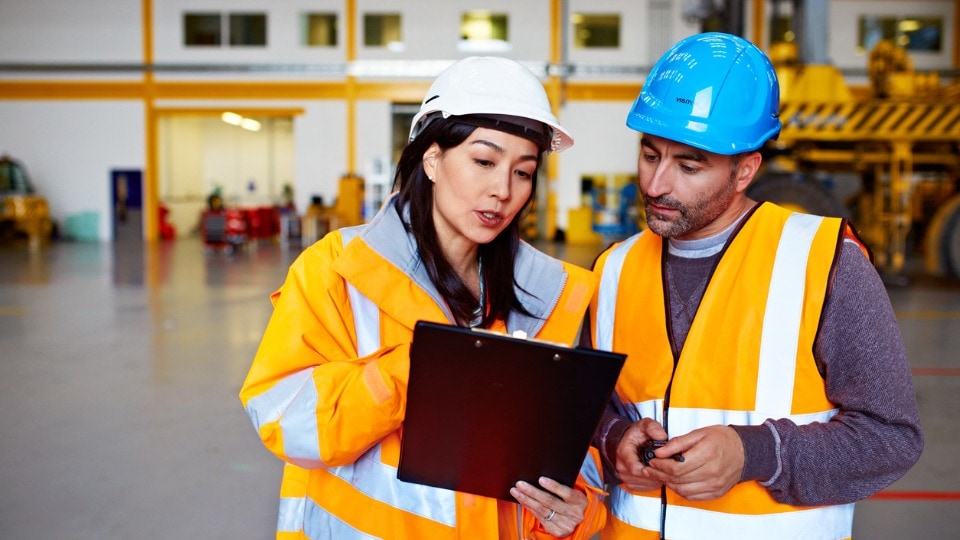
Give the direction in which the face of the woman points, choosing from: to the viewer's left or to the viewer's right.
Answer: to the viewer's right

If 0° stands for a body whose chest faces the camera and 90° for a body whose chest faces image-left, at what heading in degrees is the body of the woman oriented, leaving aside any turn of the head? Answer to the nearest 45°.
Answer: approximately 315°

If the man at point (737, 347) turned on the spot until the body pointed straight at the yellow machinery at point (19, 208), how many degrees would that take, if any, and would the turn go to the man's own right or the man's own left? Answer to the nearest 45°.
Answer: approximately 90° to the man's own right

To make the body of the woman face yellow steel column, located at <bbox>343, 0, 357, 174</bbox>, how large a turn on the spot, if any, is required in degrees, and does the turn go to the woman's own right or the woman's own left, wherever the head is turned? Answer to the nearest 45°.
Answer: approximately 135° to the woman's own left

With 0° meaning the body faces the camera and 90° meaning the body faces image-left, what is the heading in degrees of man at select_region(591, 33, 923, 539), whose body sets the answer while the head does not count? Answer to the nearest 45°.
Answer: approximately 45°
